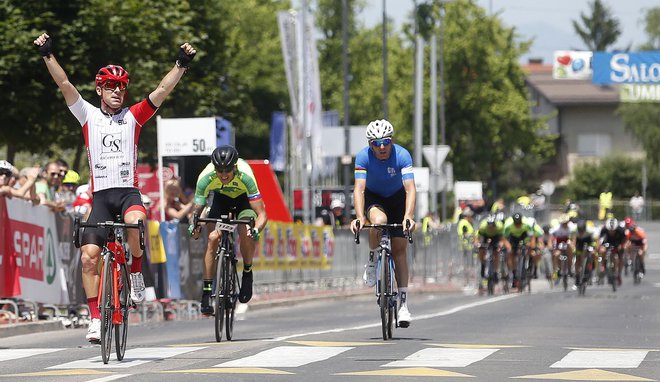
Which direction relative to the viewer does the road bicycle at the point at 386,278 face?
toward the camera

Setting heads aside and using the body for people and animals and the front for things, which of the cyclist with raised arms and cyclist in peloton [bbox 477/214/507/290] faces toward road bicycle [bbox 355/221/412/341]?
the cyclist in peloton

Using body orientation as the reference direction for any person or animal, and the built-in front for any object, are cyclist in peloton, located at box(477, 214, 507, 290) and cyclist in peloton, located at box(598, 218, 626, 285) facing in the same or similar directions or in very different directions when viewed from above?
same or similar directions

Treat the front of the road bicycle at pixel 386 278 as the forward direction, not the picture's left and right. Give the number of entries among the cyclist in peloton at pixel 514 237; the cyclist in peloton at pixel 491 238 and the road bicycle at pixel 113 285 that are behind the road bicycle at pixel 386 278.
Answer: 2

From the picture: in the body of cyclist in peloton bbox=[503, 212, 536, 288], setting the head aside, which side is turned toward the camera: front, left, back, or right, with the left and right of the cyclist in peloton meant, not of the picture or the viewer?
front

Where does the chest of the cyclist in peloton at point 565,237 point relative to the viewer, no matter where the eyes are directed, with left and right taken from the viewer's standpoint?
facing the viewer

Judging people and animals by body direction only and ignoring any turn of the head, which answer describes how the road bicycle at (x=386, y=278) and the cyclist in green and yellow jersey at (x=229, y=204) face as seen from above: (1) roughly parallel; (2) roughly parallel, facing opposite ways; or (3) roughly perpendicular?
roughly parallel

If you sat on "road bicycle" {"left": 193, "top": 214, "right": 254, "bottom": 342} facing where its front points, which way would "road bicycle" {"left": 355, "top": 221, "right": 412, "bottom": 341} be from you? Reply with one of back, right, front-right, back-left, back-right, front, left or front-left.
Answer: left

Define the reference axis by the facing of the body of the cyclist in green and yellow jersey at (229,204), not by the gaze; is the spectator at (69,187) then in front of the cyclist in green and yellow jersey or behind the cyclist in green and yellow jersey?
behind

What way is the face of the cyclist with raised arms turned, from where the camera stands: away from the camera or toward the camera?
toward the camera
